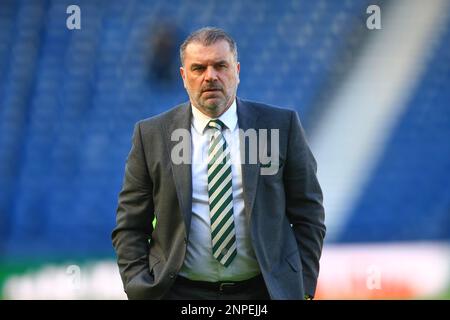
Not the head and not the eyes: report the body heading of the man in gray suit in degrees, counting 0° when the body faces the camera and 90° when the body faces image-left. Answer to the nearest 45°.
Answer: approximately 0°
